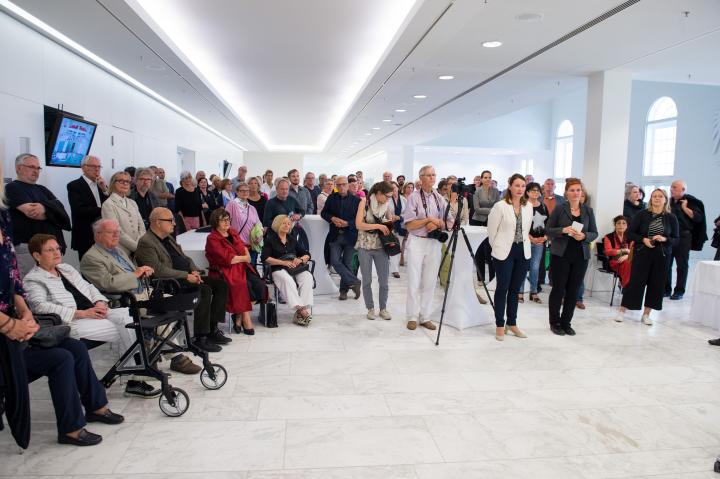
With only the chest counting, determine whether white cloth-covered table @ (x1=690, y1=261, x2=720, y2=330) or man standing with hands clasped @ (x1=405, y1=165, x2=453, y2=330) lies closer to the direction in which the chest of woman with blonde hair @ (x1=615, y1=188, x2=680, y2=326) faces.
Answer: the man standing with hands clasped

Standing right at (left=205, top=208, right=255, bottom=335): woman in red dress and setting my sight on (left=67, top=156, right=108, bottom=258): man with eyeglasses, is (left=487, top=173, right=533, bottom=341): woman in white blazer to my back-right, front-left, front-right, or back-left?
back-right

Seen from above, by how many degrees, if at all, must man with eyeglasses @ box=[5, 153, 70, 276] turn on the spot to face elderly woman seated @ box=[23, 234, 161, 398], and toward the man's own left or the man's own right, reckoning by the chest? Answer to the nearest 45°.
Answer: approximately 45° to the man's own right

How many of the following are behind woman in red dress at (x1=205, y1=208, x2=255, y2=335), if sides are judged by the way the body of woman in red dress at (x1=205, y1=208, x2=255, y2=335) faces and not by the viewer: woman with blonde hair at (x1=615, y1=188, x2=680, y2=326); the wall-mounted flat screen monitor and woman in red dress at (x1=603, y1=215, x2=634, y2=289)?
1

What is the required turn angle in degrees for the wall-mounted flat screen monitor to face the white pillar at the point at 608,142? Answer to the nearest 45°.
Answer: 0° — it already faces it

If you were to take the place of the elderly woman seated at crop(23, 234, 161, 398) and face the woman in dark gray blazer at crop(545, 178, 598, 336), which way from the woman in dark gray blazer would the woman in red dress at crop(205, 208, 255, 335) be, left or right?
left

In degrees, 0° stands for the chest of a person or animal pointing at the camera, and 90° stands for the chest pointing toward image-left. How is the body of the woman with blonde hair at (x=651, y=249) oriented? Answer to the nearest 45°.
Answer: approximately 0°

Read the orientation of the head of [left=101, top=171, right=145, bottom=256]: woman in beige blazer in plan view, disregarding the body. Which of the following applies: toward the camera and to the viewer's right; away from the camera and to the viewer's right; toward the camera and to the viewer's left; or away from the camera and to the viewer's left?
toward the camera and to the viewer's right

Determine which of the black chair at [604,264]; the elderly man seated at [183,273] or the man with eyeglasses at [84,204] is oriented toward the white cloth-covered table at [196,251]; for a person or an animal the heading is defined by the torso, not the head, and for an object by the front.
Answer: the man with eyeglasses

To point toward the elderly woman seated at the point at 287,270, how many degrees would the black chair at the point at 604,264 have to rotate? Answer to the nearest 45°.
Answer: approximately 90° to its right

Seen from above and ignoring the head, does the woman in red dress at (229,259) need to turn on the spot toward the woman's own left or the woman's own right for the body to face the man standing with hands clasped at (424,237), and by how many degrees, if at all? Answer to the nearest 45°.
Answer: approximately 45° to the woman's own left
